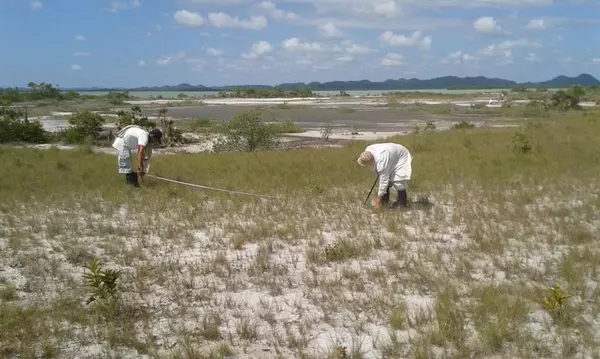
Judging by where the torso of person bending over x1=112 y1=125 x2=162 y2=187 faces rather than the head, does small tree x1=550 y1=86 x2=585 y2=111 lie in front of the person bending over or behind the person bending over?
in front

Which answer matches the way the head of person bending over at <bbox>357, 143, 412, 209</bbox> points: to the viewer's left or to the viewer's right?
to the viewer's left

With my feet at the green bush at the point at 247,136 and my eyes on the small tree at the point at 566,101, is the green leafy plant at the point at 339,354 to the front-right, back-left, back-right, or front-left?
back-right

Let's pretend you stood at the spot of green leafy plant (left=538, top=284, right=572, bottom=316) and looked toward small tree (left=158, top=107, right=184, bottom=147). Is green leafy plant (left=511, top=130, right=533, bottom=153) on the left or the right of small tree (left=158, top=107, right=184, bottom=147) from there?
right

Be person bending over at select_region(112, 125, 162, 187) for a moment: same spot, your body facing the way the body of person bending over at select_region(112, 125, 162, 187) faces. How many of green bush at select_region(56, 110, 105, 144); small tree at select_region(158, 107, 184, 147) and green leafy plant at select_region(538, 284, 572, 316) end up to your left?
2

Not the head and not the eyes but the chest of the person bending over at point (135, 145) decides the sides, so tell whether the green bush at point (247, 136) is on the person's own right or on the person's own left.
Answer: on the person's own left

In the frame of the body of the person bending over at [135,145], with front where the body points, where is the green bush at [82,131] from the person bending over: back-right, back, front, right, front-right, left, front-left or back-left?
left

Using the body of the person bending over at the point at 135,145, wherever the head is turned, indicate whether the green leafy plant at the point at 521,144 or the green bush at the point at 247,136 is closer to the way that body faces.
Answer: the green leafy plant

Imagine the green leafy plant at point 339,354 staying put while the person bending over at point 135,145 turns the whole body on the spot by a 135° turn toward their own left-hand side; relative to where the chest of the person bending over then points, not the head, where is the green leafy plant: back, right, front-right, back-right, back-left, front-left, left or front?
back-left

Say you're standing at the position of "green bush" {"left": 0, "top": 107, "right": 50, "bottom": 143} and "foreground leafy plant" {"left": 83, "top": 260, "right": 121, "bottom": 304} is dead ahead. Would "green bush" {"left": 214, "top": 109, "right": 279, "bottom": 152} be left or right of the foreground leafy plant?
left

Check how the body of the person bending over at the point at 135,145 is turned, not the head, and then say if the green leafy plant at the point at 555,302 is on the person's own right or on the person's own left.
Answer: on the person's own right

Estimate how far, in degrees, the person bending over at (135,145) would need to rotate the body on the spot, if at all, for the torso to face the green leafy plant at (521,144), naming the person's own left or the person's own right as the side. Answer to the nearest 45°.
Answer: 0° — they already face it

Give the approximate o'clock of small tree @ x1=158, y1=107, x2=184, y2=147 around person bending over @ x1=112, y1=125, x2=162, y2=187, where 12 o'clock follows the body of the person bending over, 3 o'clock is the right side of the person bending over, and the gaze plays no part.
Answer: The small tree is roughly at 9 o'clock from the person bending over.

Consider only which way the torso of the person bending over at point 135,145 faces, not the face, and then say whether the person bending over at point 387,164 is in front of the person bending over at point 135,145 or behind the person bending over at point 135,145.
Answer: in front

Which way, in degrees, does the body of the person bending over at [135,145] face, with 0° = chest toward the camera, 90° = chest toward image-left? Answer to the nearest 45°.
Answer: approximately 270°
